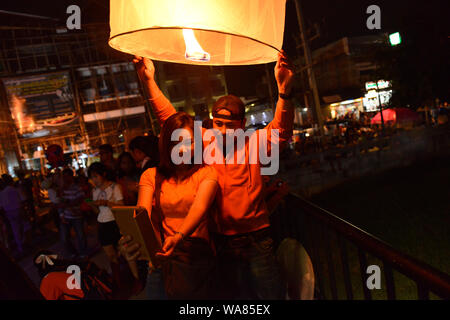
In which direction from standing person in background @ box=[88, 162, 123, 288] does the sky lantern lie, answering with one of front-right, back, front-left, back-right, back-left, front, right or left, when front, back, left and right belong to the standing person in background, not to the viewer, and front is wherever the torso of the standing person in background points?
front-left

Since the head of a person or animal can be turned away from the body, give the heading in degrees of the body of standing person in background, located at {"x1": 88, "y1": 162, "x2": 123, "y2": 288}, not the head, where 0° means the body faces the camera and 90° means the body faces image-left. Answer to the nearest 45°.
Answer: approximately 45°

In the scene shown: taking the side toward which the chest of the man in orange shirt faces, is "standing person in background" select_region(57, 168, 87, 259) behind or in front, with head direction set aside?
behind

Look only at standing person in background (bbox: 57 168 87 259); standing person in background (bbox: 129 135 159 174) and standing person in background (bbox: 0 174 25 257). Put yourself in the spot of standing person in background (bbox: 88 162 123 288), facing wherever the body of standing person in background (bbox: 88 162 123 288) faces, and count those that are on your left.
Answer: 1

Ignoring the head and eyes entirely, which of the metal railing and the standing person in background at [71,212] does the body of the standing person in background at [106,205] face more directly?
the metal railing

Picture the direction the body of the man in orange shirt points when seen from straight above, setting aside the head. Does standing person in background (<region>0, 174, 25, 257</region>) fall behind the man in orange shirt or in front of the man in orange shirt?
behind

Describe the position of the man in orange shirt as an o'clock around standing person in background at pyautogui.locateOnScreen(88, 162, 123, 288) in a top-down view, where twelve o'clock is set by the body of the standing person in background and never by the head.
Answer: The man in orange shirt is roughly at 10 o'clock from the standing person in background.

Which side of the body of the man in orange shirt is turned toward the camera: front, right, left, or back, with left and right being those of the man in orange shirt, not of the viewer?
front

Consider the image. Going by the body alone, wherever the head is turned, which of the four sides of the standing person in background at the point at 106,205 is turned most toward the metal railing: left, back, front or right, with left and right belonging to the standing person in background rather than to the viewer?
left

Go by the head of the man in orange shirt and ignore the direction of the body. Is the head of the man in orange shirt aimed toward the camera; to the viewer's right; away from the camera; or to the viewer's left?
toward the camera

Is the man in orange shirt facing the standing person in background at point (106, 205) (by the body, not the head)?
no

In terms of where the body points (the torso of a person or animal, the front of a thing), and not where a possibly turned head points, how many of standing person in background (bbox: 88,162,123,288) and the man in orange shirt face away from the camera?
0

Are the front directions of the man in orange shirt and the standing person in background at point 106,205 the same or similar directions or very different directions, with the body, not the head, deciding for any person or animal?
same or similar directions

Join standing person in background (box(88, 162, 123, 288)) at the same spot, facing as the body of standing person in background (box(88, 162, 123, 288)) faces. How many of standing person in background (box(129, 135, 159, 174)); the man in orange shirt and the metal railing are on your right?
0

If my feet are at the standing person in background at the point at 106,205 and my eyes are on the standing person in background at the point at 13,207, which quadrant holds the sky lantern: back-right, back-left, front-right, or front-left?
back-left

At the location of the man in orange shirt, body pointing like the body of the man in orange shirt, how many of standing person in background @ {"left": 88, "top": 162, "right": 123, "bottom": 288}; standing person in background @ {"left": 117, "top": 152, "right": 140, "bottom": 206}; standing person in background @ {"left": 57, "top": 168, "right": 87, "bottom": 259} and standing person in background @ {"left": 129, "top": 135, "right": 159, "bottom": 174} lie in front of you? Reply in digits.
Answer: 0
